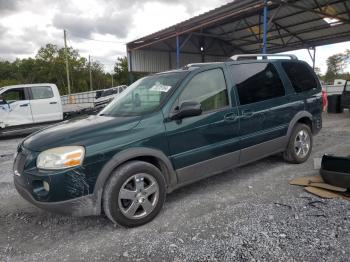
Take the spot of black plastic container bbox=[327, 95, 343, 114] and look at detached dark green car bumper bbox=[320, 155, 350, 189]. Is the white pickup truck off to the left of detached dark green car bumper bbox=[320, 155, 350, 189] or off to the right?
right

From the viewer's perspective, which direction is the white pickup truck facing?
to the viewer's left

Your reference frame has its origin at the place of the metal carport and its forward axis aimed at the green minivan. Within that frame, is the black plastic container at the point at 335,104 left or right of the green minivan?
left

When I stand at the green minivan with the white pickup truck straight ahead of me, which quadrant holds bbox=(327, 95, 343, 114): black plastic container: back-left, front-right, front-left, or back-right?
front-right

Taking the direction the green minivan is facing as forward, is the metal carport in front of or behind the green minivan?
behind

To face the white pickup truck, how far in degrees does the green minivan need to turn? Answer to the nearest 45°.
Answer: approximately 90° to its right

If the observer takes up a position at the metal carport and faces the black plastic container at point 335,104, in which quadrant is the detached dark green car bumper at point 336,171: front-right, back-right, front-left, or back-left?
front-right

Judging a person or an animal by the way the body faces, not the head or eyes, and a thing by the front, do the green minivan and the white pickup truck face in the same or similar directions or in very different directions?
same or similar directions

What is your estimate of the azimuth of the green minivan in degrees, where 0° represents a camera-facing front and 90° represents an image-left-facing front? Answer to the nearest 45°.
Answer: approximately 45°

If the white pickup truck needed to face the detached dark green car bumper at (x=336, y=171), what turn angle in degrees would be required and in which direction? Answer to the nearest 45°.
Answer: approximately 90° to its left

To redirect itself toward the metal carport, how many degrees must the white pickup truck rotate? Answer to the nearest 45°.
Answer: approximately 180°

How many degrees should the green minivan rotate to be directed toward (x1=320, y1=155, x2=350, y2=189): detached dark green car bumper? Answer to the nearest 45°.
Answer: approximately 135° to its left

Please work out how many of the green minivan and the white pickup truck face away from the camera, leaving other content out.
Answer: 0

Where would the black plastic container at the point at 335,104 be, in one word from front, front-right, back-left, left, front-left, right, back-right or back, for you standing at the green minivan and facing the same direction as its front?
back
